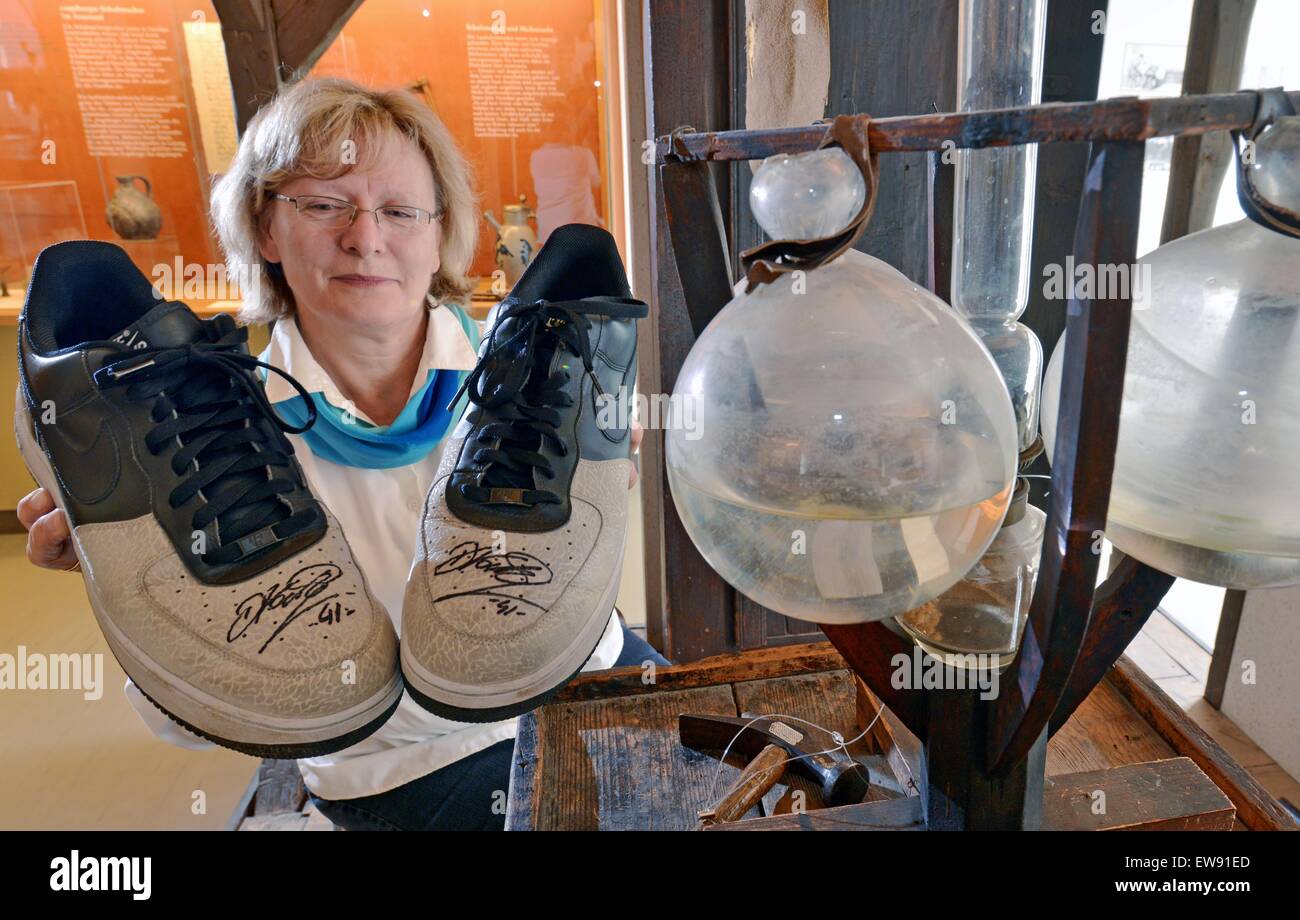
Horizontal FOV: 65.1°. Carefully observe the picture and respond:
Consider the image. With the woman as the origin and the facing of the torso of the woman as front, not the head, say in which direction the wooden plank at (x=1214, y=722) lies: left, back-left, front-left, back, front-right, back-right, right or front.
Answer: left

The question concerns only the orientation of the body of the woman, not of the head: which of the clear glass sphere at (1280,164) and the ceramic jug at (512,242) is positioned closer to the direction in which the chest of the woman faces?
the clear glass sphere

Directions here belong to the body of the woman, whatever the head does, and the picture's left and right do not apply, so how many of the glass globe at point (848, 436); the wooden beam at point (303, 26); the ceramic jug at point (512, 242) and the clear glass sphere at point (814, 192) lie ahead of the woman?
2

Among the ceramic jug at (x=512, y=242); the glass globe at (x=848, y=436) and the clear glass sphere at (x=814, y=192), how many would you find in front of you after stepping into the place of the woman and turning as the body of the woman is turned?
2

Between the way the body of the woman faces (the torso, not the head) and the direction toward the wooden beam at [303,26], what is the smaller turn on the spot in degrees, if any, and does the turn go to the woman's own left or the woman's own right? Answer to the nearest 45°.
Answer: approximately 180°

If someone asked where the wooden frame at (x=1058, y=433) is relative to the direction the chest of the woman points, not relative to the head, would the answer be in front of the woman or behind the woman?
in front

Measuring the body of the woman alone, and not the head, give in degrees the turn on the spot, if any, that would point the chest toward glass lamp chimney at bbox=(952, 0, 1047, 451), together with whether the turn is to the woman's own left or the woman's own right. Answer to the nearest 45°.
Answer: approximately 45° to the woman's own left

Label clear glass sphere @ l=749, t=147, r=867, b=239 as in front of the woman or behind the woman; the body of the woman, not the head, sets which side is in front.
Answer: in front

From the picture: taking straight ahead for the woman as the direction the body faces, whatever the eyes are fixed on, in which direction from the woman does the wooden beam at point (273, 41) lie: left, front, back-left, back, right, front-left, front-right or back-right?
back

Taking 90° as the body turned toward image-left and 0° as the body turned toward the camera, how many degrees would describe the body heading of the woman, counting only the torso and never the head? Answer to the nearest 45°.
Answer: approximately 0°
